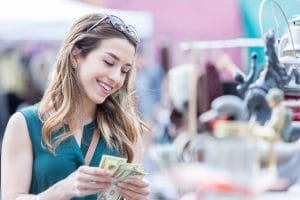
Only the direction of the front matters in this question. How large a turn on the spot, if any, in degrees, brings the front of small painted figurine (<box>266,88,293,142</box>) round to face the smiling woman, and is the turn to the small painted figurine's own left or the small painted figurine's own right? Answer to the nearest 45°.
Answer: approximately 45° to the small painted figurine's own left

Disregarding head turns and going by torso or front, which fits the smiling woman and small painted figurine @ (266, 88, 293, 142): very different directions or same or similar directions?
very different directions

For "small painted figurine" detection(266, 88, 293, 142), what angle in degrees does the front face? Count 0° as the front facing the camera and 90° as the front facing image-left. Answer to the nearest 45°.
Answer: approximately 90°

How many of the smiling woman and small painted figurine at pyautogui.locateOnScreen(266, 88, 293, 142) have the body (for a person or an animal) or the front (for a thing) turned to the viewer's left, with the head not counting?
1
